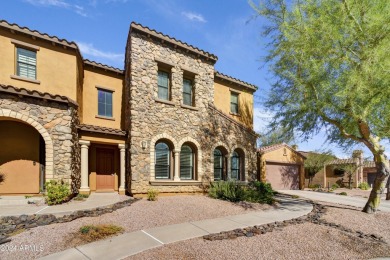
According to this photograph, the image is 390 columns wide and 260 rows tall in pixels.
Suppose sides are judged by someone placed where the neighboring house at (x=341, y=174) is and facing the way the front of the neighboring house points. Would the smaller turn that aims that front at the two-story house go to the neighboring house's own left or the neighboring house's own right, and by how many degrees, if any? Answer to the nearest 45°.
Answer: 0° — it already faces it

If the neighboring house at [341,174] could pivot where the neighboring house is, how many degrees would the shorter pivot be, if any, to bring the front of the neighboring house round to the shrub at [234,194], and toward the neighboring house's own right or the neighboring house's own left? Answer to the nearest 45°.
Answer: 0° — it already faces it

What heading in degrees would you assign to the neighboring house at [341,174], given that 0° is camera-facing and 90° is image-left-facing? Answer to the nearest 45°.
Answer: approximately 0°
